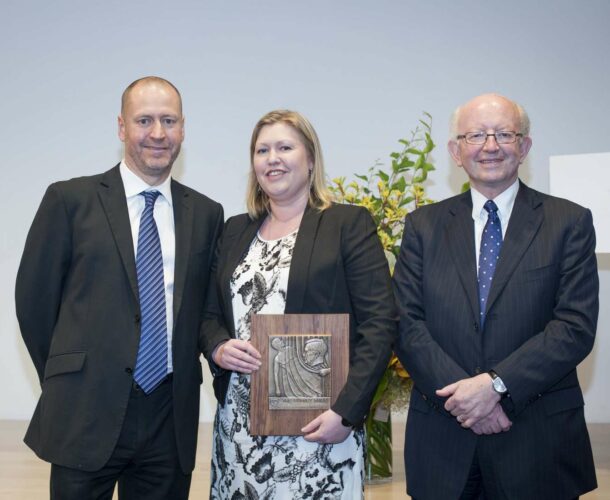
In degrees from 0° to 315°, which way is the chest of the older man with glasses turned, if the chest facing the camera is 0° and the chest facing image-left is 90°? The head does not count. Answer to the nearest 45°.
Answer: approximately 0°

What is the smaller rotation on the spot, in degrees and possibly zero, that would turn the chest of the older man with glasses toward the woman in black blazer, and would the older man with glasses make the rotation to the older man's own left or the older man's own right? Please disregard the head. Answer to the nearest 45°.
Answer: approximately 90° to the older man's own right

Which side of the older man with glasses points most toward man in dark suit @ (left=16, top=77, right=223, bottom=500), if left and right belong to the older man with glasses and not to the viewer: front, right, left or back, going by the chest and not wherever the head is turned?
right

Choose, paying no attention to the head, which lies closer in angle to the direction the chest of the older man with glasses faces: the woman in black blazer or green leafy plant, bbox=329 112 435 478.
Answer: the woman in black blazer
